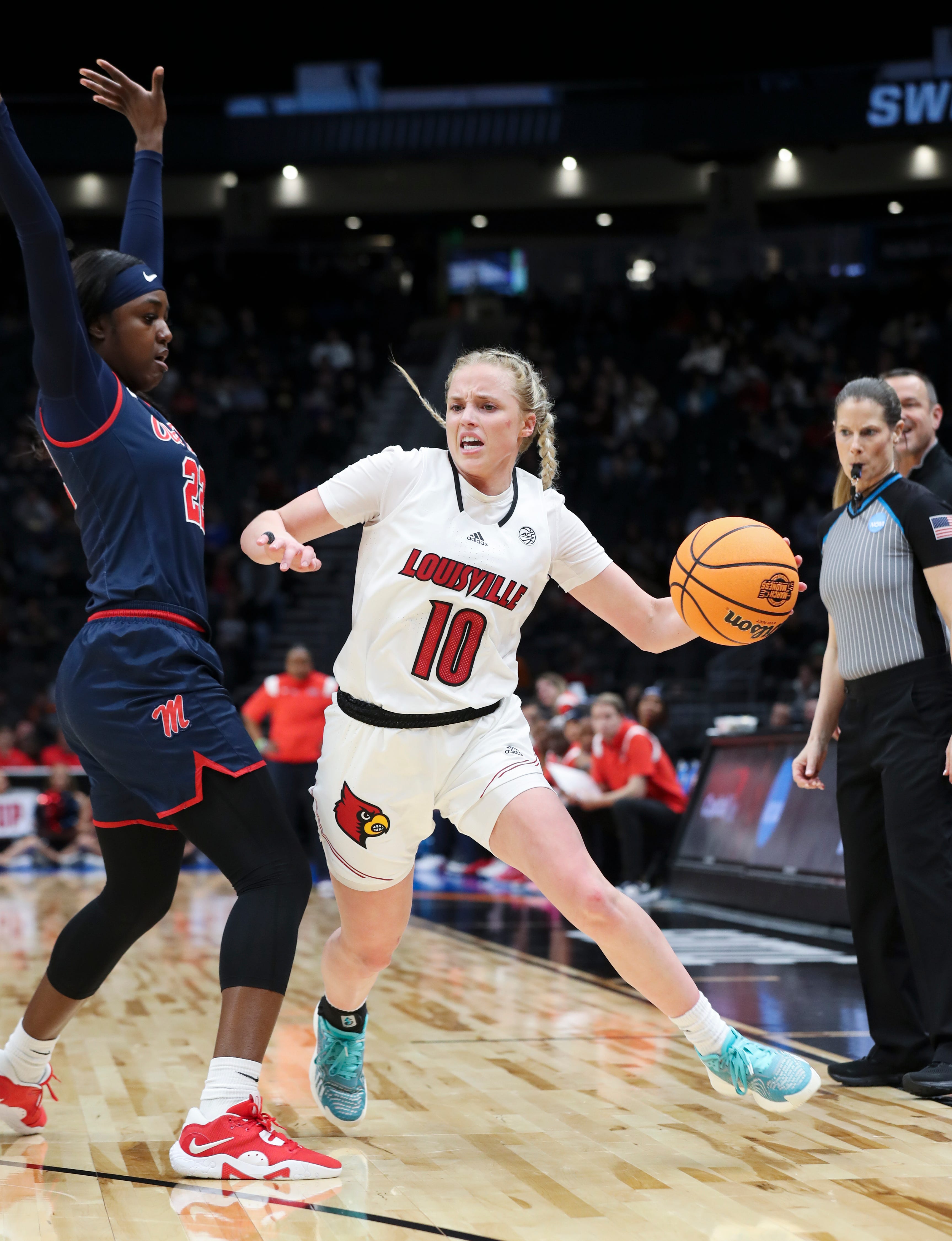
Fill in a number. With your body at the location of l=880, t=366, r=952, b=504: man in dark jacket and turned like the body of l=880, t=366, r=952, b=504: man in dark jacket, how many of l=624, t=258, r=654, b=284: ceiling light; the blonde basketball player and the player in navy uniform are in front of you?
2

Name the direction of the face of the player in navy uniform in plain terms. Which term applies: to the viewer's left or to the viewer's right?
to the viewer's right

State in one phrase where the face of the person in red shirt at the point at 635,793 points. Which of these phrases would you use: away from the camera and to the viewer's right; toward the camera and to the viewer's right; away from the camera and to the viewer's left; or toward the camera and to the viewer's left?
toward the camera and to the viewer's left

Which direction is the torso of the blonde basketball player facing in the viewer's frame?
toward the camera

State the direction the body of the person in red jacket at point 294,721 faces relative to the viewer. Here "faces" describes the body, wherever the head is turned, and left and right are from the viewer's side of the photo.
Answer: facing the viewer

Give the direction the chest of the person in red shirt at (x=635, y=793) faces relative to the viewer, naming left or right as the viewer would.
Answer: facing the viewer and to the left of the viewer

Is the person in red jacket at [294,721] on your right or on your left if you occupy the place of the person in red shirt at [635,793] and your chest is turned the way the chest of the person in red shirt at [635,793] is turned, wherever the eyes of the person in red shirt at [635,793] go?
on your right

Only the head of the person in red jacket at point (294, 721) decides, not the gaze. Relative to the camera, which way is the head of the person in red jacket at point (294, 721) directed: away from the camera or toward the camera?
toward the camera

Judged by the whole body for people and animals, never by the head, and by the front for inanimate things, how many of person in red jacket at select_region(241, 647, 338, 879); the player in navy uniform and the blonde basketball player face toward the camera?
2

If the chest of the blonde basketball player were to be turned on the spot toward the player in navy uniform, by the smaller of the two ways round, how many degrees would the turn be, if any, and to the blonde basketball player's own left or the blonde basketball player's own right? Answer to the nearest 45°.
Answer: approximately 45° to the blonde basketball player's own right

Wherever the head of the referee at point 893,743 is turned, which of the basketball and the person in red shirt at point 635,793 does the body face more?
the basketball

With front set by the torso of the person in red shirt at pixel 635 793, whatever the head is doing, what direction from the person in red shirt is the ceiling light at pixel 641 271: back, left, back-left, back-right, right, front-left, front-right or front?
back-right

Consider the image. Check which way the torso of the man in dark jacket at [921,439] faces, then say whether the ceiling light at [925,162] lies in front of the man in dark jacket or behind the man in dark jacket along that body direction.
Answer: behind

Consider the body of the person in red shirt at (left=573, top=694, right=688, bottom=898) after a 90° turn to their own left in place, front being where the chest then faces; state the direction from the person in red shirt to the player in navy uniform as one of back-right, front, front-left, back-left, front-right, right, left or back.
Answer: front-right

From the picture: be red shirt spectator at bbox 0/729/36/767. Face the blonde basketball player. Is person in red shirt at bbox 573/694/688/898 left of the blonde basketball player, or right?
left

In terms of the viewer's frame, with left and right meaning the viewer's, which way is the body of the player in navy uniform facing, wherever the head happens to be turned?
facing to the right of the viewer

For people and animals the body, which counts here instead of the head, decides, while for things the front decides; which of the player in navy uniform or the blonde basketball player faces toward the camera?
the blonde basketball player

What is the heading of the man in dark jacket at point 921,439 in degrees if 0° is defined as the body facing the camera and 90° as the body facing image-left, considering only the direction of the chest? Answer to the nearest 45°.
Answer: approximately 45°
